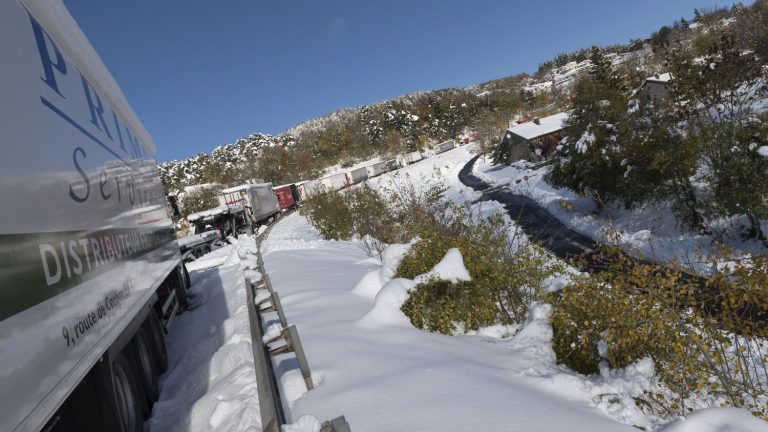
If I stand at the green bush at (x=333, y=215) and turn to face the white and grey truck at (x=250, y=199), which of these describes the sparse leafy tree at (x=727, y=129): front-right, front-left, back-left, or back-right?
back-right

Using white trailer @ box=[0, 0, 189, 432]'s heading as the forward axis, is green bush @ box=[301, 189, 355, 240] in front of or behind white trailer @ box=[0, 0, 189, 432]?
in front

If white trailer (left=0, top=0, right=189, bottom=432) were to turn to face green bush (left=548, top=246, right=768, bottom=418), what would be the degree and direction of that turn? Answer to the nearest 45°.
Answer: approximately 45° to its right

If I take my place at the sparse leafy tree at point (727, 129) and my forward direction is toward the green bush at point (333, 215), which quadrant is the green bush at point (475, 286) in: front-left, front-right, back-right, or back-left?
front-left

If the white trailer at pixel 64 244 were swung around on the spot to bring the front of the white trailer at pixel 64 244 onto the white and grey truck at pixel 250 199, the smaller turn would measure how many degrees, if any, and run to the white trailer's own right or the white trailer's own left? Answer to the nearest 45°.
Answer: approximately 45° to the white trailer's own left

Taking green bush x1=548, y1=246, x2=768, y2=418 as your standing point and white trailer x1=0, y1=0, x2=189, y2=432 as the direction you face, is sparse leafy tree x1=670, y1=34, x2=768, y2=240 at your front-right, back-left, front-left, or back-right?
back-right

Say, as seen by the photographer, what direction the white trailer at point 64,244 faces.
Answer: facing away from the viewer and to the right of the viewer
